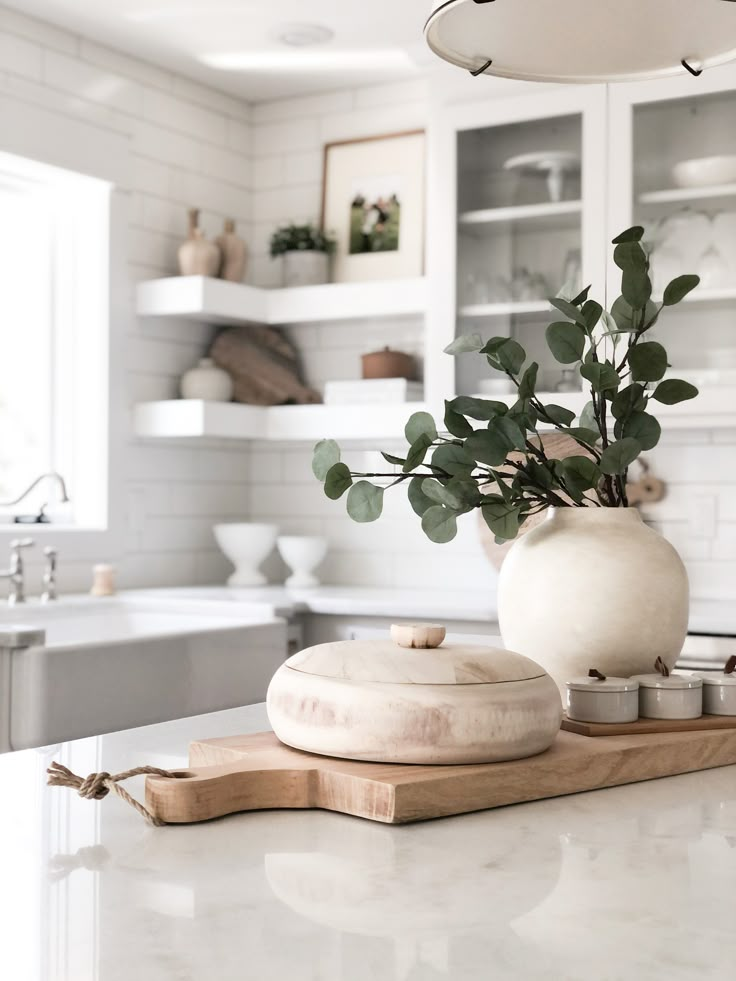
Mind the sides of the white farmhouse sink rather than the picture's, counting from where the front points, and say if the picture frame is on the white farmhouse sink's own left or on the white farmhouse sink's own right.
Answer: on the white farmhouse sink's own left

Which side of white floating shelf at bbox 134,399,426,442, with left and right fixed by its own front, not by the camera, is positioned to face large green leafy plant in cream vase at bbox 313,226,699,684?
front

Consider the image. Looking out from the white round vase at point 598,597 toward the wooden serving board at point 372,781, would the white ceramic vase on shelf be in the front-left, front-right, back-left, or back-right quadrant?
back-right

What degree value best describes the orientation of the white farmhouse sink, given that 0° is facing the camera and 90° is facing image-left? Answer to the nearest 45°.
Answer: approximately 315°

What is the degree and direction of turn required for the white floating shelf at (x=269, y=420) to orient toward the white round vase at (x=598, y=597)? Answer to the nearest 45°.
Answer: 0° — it already faces it

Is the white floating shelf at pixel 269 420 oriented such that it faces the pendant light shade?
yes

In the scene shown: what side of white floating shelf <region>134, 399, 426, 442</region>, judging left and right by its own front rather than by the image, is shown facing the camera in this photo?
front

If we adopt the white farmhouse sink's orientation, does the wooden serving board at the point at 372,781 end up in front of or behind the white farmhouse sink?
in front

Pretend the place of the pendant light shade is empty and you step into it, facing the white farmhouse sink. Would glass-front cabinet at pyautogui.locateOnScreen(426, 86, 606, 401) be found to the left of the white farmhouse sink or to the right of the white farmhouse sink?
right

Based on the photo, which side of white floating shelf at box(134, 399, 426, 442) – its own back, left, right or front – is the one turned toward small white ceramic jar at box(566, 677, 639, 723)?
front

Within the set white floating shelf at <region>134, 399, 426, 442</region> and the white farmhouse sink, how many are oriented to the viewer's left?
0

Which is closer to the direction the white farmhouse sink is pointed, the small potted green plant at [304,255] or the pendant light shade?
the pendant light shade

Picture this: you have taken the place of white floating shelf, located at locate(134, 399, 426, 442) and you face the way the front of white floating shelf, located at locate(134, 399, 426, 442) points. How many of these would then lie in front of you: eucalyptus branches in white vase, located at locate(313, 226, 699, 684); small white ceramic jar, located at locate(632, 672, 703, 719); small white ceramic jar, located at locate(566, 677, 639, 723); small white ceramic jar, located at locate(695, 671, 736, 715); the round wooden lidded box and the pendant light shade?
6

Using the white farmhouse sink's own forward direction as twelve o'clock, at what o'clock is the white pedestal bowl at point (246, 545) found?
The white pedestal bowl is roughly at 8 o'clock from the white farmhouse sink.
